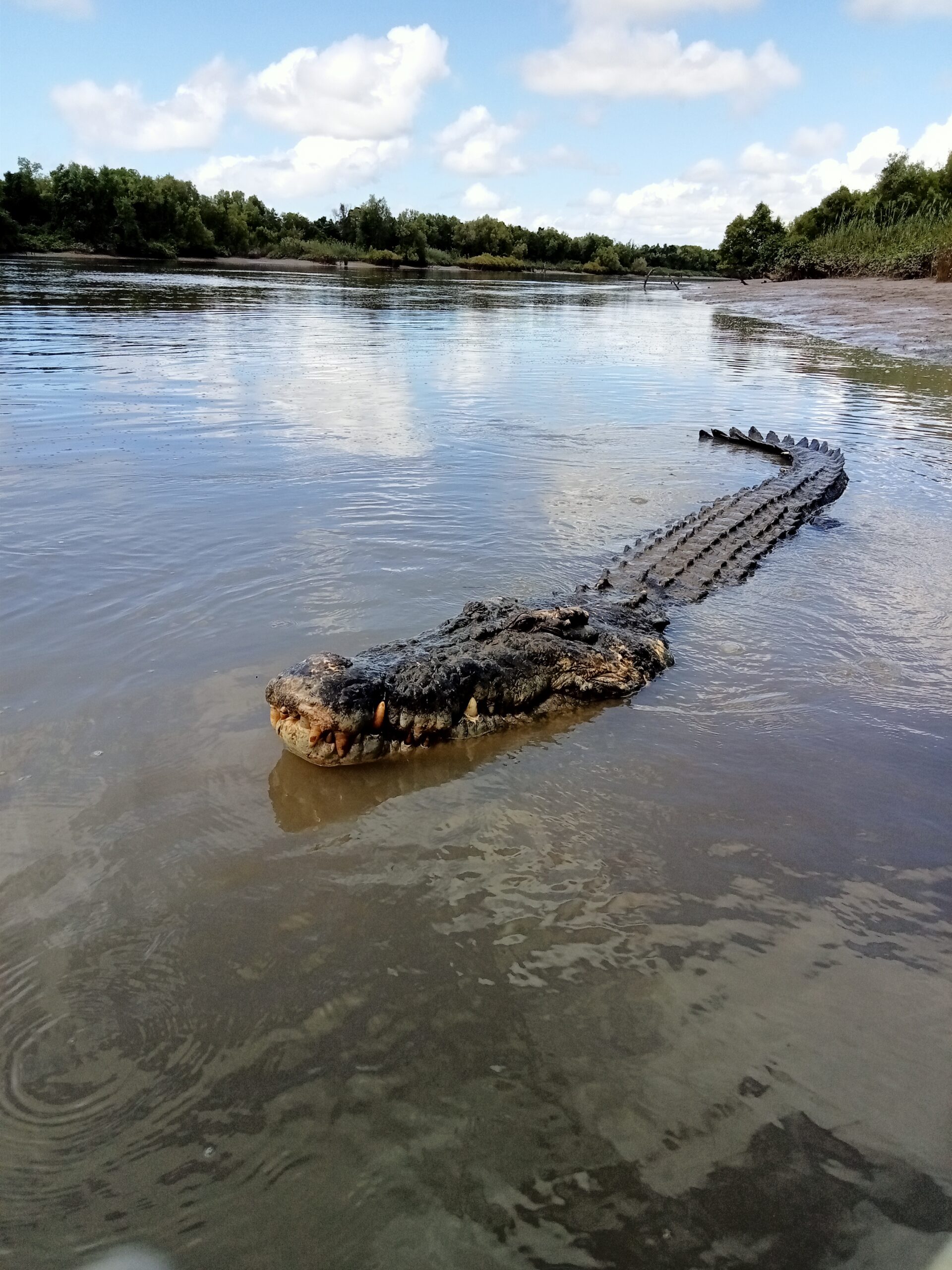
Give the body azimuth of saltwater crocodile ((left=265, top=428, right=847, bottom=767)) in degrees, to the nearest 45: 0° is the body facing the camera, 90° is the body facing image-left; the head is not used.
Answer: approximately 45°
